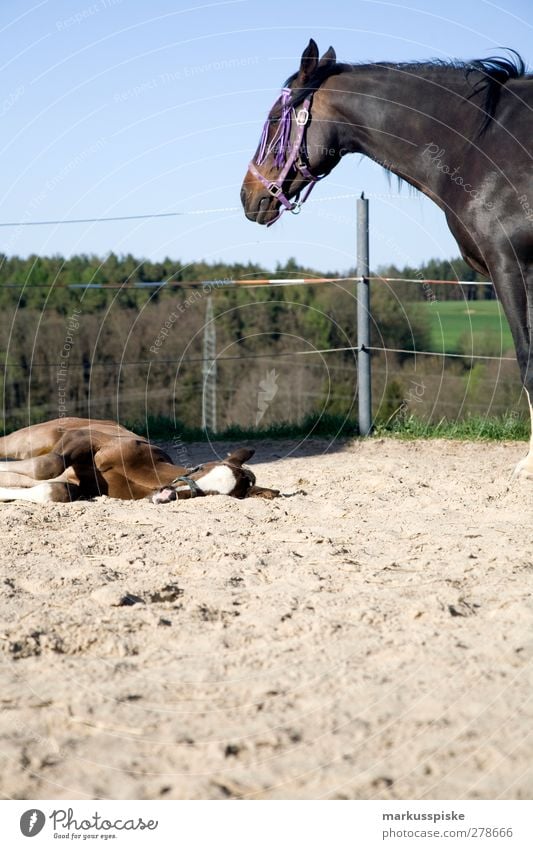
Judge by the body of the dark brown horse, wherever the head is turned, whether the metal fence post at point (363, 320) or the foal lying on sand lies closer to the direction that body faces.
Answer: the foal lying on sand

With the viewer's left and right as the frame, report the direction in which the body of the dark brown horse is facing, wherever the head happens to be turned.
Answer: facing to the left of the viewer

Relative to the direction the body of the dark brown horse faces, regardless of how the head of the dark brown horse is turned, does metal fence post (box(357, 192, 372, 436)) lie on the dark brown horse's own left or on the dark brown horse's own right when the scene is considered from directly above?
on the dark brown horse's own right

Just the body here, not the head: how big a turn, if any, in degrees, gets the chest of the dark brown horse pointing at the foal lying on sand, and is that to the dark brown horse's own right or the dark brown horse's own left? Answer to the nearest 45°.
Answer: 0° — it already faces it
